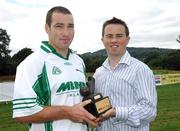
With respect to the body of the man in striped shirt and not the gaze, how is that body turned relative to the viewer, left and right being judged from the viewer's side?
facing the viewer and to the left of the viewer

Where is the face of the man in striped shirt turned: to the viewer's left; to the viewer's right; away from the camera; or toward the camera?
toward the camera
